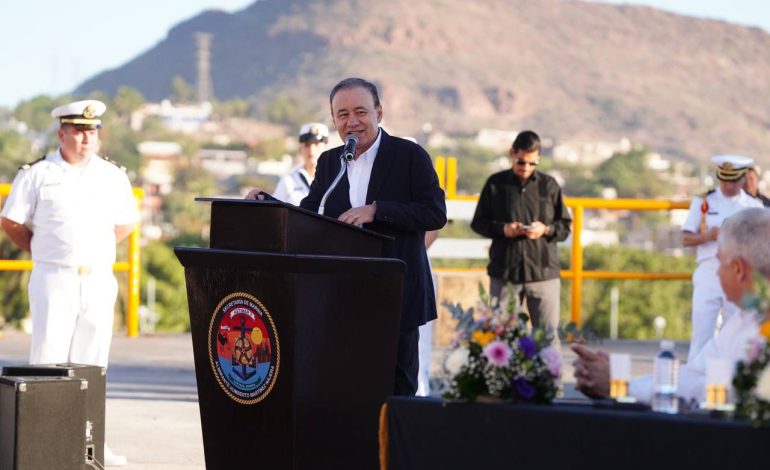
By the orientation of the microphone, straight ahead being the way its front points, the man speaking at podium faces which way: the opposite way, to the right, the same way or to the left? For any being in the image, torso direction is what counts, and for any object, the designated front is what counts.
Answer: the opposite way

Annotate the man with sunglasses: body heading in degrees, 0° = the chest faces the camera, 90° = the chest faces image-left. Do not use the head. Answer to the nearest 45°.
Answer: approximately 0°

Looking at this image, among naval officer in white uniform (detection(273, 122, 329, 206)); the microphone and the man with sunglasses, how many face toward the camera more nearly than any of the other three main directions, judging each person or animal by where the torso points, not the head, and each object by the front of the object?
2

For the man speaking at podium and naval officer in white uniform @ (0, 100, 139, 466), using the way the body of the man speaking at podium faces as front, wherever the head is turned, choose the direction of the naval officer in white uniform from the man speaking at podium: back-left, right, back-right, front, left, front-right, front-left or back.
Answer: right

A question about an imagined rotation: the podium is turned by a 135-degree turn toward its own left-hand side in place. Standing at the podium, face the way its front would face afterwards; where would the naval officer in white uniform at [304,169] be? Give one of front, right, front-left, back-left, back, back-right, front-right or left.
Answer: left

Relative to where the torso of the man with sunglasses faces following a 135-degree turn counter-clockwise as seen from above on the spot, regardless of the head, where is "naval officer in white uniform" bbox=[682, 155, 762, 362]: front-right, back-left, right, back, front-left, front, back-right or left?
front-right

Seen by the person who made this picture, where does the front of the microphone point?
facing away from the viewer and to the right of the viewer

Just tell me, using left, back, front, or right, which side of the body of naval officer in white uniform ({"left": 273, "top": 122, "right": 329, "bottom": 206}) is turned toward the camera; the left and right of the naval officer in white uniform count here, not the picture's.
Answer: front

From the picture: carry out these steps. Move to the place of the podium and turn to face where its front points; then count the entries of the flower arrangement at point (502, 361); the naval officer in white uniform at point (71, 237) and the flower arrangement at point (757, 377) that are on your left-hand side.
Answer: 2

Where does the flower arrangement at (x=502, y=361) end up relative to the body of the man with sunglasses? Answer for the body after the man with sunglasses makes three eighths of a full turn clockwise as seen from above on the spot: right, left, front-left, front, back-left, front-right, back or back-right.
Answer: back-left
